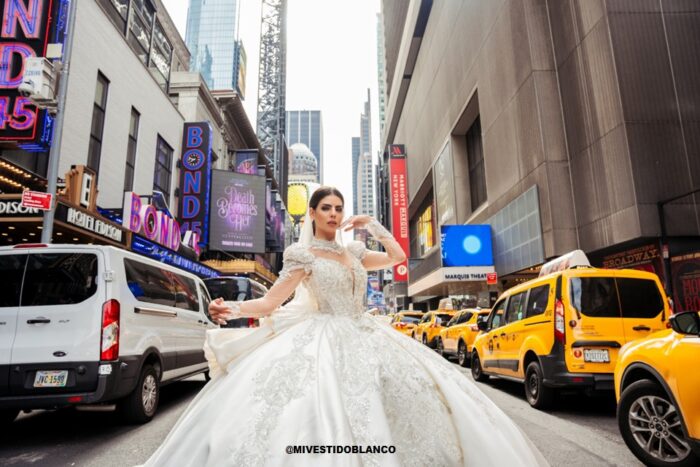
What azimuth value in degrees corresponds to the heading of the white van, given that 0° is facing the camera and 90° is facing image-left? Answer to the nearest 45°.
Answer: approximately 225°
